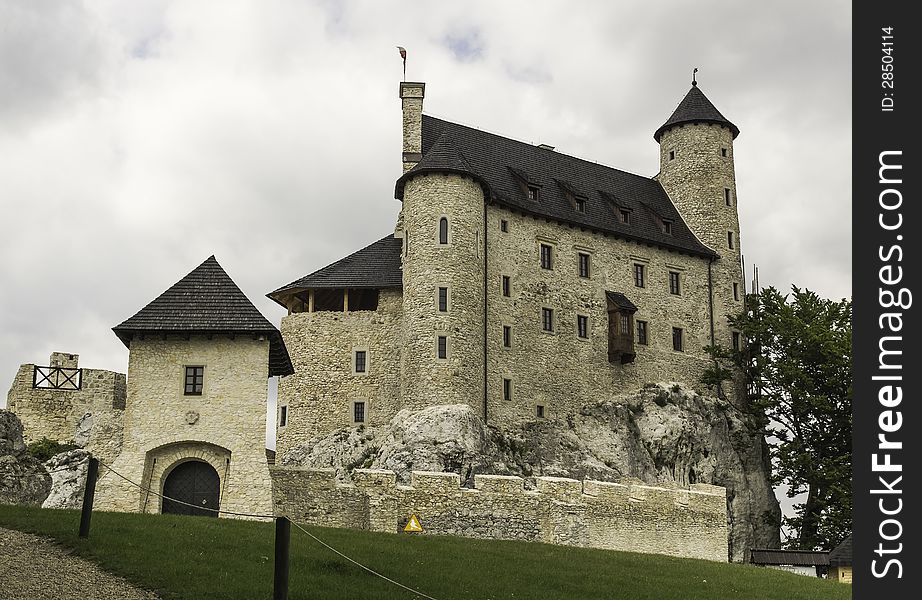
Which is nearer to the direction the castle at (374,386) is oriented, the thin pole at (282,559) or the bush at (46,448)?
the thin pole

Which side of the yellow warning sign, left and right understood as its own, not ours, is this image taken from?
front

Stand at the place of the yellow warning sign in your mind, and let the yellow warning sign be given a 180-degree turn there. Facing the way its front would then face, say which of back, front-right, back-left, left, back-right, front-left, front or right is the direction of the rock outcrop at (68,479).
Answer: left

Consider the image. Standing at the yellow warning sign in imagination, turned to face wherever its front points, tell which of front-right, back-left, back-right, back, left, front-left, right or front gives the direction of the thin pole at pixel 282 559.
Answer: front

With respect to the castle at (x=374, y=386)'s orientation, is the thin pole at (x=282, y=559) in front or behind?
in front

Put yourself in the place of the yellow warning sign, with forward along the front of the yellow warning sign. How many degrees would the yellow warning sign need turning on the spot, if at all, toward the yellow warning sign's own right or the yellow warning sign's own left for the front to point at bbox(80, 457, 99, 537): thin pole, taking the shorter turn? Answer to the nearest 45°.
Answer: approximately 45° to the yellow warning sign's own right

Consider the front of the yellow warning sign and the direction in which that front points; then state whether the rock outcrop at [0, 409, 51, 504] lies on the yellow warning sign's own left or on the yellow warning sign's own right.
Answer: on the yellow warning sign's own right

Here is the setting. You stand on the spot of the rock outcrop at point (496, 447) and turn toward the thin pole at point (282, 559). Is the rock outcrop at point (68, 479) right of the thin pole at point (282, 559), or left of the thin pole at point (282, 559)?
right

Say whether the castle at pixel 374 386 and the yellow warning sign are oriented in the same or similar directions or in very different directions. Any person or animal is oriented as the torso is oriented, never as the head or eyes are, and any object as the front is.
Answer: same or similar directions
